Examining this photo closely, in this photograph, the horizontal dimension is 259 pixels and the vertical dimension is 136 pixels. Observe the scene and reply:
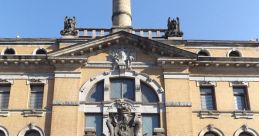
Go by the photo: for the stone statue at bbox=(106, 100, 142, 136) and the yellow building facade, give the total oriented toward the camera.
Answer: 2

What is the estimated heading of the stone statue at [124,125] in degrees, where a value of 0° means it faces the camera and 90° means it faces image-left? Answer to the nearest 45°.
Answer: approximately 0°

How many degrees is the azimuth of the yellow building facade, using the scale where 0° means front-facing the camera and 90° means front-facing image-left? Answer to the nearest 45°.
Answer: approximately 0°

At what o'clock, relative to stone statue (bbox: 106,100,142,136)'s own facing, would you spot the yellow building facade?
The yellow building facade is roughly at 6 o'clock from the stone statue.
